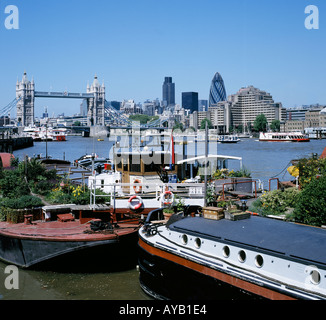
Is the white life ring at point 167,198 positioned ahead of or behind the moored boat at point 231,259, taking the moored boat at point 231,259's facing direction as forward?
ahead

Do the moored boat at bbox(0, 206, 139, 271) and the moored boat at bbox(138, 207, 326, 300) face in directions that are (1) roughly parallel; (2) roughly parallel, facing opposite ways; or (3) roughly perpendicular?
roughly perpendicular

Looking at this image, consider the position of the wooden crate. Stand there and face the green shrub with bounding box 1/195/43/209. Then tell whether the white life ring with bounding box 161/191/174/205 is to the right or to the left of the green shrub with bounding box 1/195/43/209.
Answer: right

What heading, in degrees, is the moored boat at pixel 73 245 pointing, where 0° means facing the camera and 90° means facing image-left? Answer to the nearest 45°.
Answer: approximately 45°

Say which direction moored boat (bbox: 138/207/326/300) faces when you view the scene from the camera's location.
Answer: facing away from the viewer and to the left of the viewer

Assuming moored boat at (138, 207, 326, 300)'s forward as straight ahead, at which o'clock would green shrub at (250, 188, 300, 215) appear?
The green shrub is roughly at 2 o'clock from the moored boat.

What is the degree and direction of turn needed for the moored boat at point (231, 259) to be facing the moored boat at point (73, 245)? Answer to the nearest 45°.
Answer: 0° — it already faces it

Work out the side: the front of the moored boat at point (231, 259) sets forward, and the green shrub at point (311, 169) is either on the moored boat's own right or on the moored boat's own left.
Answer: on the moored boat's own right

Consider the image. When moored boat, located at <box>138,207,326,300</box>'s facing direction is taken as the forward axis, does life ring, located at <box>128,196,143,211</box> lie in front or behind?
in front

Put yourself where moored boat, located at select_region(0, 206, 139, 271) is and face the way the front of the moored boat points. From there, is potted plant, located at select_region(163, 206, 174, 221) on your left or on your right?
on your left
